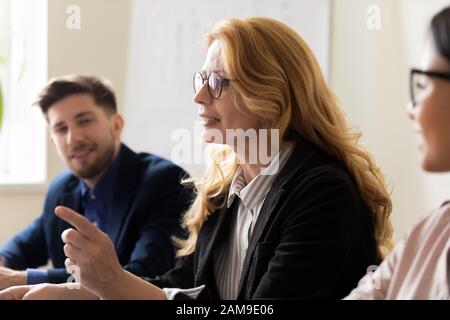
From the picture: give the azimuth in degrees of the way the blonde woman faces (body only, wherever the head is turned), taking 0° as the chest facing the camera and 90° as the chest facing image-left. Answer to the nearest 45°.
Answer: approximately 45°

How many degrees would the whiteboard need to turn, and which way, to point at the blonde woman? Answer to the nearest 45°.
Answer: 0° — it already faces them

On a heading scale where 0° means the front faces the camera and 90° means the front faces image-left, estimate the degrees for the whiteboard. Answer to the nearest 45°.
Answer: approximately 0°

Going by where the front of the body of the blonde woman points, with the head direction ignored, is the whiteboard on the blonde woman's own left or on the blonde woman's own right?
on the blonde woman's own right

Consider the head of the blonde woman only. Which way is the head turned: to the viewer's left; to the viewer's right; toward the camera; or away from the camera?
to the viewer's left
